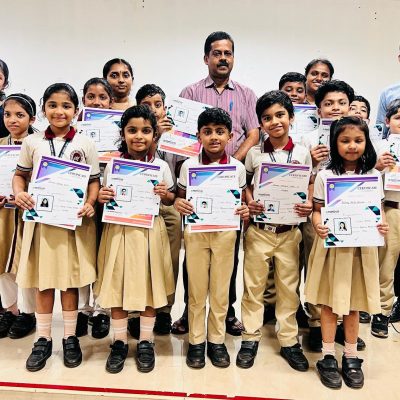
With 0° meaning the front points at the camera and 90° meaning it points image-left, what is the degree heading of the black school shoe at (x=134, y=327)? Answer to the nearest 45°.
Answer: approximately 0°

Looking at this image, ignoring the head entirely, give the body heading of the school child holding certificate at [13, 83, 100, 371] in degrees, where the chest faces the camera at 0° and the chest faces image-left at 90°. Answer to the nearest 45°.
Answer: approximately 0°

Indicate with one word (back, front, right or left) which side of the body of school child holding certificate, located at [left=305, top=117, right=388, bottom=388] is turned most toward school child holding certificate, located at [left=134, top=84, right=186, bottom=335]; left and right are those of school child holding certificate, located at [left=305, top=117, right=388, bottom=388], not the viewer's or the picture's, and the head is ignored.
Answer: right

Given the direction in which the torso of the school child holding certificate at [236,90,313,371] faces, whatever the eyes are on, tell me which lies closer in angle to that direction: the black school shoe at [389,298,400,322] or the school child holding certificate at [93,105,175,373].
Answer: the school child holding certificate

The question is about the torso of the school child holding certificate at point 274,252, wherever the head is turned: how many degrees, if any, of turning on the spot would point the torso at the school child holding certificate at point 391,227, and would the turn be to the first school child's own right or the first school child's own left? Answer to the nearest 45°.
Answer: approximately 135° to the first school child's own left
